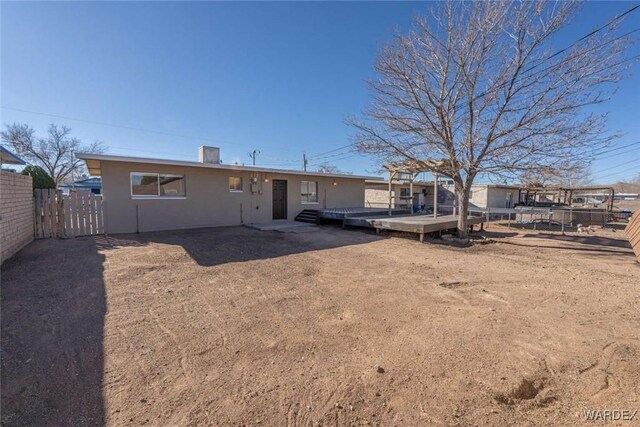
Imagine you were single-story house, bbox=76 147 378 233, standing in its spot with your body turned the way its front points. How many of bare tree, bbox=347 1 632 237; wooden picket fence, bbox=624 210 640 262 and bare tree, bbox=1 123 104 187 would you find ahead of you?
2

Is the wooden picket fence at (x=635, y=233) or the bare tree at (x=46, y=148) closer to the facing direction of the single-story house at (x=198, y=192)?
the wooden picket fence

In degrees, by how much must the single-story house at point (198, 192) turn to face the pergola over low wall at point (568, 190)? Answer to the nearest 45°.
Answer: approximately 45° to its left
